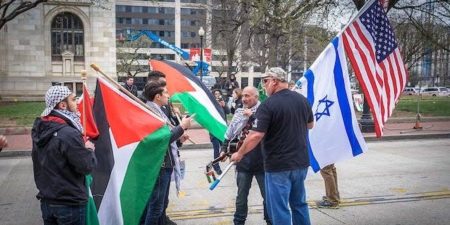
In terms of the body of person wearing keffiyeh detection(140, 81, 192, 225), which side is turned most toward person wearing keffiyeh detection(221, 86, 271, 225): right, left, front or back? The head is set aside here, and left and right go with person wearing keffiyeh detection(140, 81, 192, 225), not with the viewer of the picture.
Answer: front

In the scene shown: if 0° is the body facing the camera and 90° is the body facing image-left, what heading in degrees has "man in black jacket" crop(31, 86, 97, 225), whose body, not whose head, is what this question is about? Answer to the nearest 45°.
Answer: approximately 225°

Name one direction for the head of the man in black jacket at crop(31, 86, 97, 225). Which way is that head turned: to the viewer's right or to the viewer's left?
to the viewer's right

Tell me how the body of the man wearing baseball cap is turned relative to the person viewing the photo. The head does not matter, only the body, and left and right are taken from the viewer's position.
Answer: facing away from the viewer and to the left of the viewer

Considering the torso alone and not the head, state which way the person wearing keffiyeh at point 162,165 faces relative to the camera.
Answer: to the viewer's right

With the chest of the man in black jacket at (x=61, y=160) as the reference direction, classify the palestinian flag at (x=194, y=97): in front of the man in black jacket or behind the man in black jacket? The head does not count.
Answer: in front

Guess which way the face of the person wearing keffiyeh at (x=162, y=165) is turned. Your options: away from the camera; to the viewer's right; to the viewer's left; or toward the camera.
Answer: to the viewer's right

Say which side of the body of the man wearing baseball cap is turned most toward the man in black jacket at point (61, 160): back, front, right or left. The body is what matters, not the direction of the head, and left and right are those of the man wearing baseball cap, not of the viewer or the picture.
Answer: left
